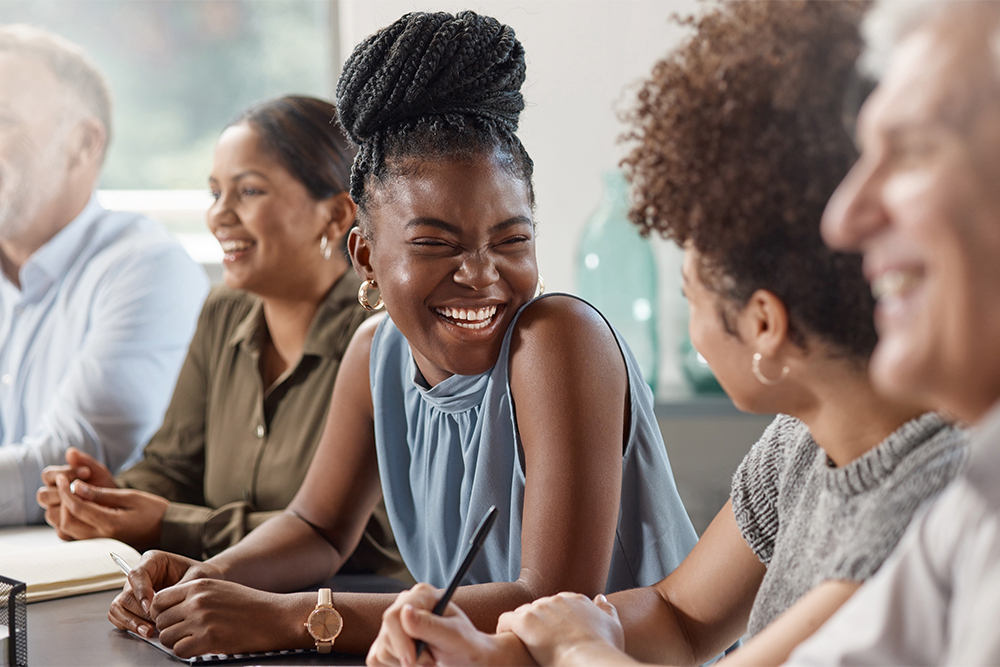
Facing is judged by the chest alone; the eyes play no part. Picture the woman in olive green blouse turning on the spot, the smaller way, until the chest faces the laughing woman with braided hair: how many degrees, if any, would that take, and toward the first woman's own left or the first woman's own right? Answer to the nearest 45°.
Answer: approximately 45° to the first woman's own left

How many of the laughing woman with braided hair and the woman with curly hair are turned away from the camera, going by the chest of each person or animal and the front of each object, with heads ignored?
0

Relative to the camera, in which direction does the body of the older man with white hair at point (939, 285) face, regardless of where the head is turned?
to the viewer's left

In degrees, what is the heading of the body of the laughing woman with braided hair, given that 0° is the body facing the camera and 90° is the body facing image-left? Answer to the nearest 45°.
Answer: approximately 45°

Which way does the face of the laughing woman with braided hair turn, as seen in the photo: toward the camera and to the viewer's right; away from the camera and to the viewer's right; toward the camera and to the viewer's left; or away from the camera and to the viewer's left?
toward the camera and to the viewer's right

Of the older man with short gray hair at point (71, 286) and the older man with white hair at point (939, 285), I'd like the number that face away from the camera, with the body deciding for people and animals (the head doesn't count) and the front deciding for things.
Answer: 0

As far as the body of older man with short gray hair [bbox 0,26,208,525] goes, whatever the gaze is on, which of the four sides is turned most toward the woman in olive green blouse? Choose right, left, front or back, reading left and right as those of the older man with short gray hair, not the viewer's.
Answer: left

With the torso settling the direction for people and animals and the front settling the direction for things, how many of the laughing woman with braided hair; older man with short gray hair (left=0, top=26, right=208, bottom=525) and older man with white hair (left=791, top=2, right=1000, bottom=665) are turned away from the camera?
0
